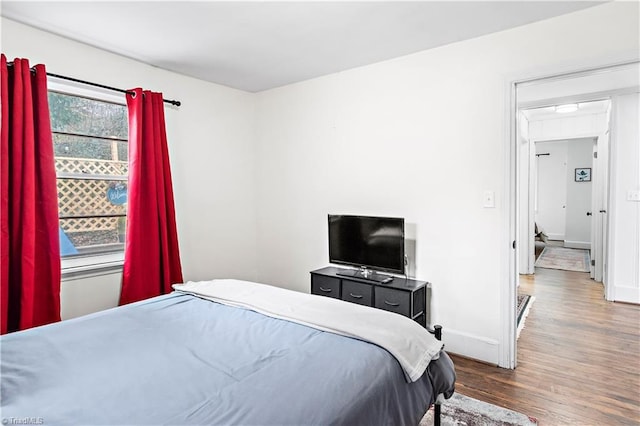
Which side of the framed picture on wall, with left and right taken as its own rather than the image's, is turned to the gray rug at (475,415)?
front

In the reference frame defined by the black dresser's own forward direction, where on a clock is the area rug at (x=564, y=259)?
The area rug is roughly at 6 o'clock from the black dresser.

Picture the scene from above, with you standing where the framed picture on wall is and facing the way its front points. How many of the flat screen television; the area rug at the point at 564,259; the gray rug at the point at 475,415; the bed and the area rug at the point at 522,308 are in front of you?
5

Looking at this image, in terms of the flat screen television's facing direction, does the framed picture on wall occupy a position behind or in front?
behind

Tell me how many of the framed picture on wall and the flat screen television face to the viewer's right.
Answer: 0

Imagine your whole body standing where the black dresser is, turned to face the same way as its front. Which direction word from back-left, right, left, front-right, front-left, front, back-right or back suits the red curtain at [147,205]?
front-right

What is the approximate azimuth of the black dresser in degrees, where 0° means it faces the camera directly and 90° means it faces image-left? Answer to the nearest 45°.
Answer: approximately 45°

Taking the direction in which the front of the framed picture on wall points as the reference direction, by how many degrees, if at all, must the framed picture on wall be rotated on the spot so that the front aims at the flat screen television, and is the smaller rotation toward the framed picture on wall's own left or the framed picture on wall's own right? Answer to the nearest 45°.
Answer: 0° — it already faces it

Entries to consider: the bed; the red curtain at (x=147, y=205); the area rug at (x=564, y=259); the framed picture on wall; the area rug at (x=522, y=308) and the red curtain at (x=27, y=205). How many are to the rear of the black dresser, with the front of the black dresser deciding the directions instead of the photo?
3

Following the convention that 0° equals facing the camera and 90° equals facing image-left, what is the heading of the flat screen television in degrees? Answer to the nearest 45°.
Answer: approximately 45°

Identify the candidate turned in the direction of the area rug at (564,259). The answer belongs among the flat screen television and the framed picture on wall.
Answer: the framed picture on wall

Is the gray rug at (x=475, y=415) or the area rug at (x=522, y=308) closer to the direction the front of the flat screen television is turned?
the gray rug

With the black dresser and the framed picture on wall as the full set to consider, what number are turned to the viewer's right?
0

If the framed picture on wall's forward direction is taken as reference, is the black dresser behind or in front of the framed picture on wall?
in front
